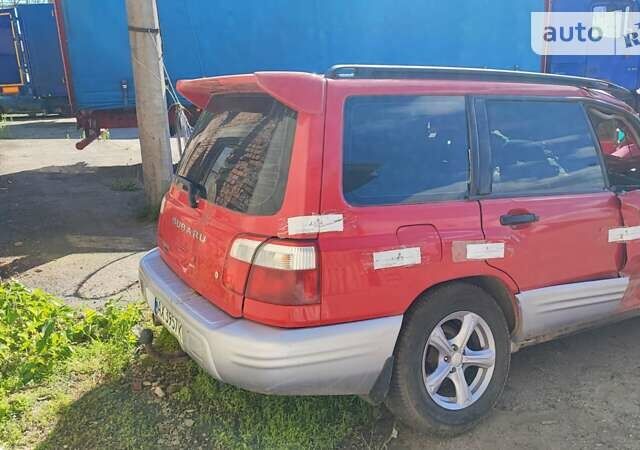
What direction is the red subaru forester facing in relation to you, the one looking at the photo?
facing away from the viewer and to the right of the viewer

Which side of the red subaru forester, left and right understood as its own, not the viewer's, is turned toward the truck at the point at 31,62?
left

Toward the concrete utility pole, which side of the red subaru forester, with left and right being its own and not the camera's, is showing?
left
